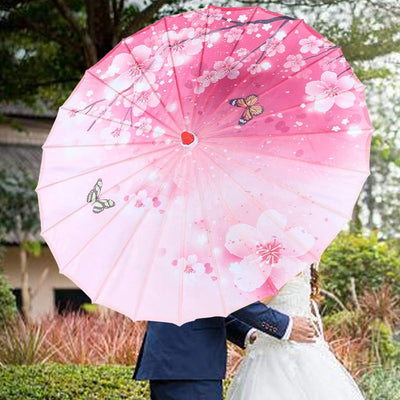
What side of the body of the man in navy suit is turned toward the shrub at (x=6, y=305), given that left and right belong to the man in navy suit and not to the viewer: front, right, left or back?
left

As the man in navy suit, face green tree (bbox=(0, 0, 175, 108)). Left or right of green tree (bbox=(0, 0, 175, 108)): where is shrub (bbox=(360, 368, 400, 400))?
right

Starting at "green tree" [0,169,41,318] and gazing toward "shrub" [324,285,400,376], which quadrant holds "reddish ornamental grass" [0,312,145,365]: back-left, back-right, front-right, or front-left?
front-right

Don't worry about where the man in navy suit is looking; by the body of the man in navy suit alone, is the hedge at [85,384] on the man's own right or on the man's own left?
on the man's own left

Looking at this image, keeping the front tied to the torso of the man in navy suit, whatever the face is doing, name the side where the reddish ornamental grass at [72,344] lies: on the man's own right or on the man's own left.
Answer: on the man's own left

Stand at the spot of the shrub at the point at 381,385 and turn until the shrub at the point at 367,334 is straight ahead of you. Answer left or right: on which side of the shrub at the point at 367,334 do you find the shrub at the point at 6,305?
left

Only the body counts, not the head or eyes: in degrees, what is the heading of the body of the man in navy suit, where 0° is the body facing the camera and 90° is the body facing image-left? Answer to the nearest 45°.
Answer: approximately 225°

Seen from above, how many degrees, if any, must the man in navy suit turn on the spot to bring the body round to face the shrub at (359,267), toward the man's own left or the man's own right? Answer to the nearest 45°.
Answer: approximately 45° to the man's own left

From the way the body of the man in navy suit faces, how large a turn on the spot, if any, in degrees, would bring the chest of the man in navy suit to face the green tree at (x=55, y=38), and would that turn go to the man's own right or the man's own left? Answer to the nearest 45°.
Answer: approximately 45° to the man's own left
